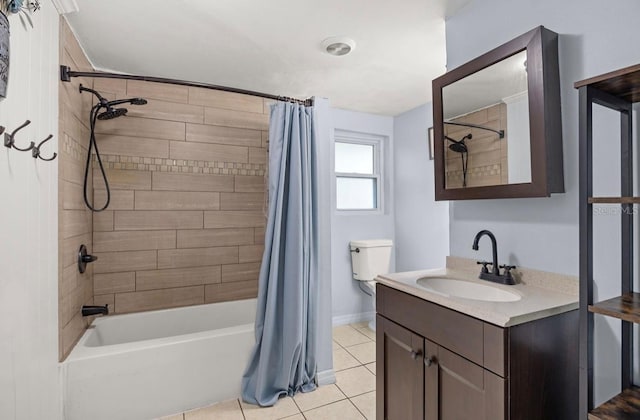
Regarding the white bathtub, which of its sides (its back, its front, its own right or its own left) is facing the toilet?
left

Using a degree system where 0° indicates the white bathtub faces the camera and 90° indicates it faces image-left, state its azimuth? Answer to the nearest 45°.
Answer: approximately 0°

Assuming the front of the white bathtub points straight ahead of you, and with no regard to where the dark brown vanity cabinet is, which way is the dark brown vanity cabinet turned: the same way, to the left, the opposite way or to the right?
to the right

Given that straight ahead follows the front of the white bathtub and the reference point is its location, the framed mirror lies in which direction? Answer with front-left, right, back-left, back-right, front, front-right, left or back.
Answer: front-left

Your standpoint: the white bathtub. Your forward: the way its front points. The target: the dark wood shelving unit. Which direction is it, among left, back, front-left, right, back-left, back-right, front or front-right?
front-left

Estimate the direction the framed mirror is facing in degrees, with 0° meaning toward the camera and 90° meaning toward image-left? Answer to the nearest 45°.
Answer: approximately 45°

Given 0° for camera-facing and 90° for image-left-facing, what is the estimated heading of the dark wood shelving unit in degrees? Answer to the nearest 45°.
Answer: approximately 45°

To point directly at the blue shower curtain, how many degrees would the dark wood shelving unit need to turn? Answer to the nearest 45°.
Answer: approximately 45° to its right
